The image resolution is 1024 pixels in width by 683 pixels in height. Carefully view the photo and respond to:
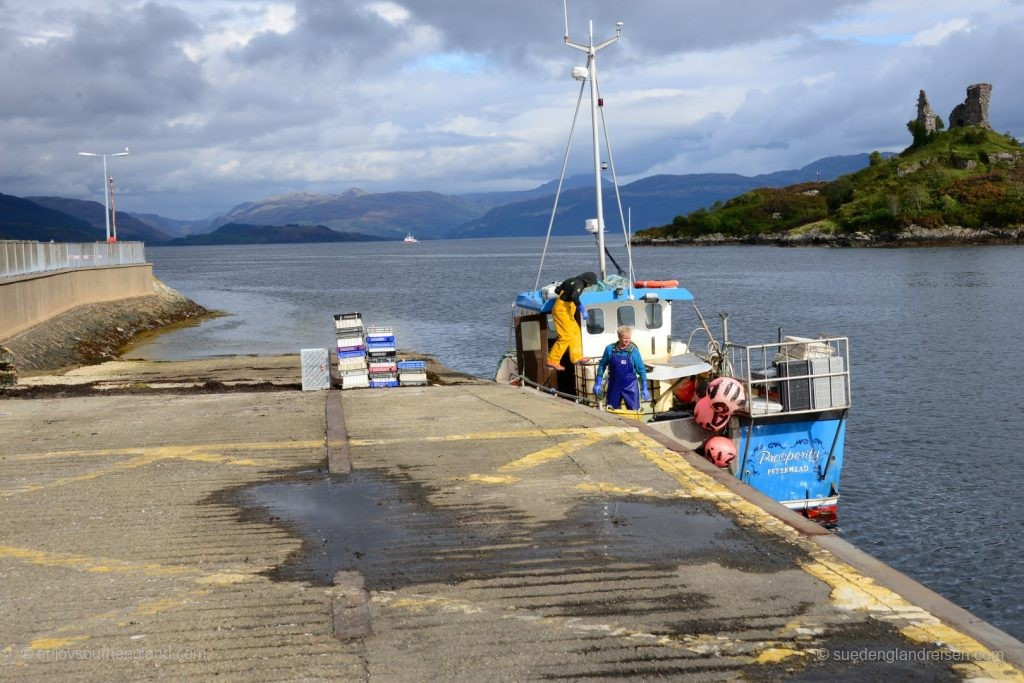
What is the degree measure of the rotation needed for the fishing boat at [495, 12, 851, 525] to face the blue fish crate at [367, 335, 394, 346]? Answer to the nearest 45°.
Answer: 0° — it already faces it

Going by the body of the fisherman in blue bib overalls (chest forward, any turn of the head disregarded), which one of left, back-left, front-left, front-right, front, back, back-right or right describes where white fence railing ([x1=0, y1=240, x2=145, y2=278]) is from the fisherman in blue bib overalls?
back-right

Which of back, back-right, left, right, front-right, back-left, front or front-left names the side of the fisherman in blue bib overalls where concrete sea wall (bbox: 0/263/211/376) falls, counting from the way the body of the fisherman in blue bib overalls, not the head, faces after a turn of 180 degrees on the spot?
front-left

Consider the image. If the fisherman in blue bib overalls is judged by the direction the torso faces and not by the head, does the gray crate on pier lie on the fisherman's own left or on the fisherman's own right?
on the fisherman's own right

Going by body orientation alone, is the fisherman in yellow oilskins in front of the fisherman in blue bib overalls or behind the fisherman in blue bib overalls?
behind

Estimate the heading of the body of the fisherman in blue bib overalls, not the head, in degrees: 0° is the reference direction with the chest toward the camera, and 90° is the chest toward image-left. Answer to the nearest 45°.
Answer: approximately 0°

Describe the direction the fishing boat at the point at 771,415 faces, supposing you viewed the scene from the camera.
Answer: facing away from the viewer and to the left of the viewer
